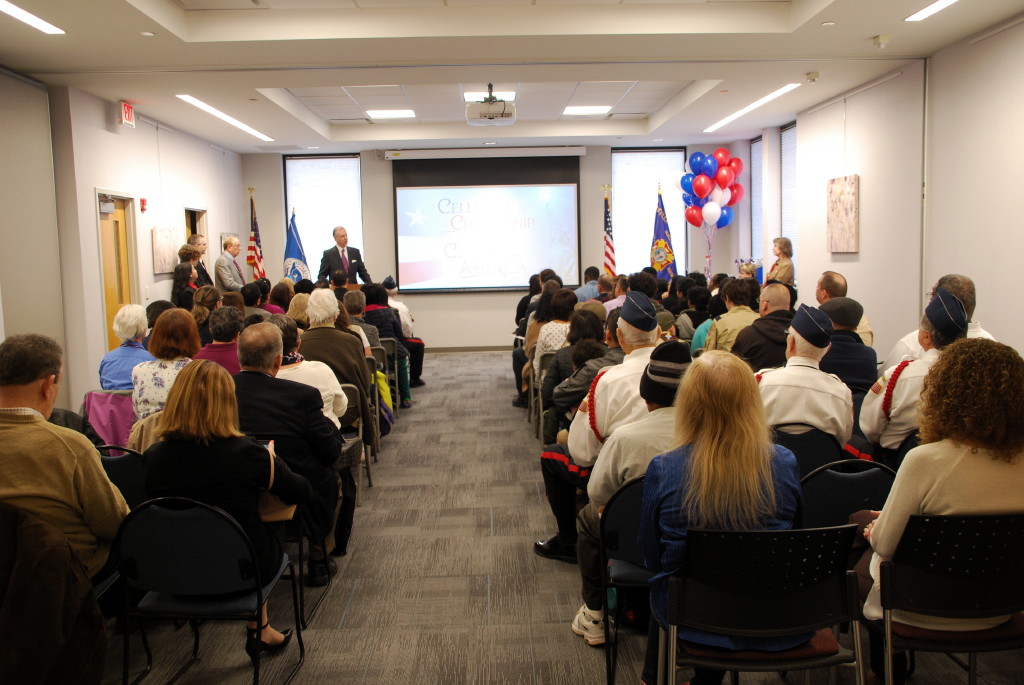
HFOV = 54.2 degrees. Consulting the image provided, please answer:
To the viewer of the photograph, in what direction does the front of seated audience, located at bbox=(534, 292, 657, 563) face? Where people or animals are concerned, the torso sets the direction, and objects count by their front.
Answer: facing away from the viewer and to the left of the viewer

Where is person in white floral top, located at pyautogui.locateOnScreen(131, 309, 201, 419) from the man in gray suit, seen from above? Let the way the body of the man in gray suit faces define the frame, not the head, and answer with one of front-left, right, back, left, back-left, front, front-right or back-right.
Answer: right

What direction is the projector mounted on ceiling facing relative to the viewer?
away from the camera

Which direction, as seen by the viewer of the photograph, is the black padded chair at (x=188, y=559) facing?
facing away from the viewer and to the right of the viewer

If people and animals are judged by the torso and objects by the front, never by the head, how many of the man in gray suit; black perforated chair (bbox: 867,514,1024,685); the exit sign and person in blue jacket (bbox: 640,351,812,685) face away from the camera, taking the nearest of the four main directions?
2

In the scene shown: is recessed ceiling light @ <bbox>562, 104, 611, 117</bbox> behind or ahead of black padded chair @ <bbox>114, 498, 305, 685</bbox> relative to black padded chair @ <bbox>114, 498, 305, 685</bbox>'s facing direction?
ahead

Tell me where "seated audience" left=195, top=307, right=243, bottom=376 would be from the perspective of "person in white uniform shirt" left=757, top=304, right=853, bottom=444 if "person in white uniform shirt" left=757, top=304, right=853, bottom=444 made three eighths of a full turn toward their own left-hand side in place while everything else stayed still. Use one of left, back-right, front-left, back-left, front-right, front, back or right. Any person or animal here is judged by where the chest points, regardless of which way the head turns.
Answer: front-right

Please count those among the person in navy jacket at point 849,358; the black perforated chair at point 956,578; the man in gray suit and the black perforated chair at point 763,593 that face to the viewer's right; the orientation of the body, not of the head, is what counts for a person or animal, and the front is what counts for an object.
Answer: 1

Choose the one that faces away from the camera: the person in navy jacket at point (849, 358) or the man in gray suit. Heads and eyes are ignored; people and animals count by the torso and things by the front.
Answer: the person in navy jacket

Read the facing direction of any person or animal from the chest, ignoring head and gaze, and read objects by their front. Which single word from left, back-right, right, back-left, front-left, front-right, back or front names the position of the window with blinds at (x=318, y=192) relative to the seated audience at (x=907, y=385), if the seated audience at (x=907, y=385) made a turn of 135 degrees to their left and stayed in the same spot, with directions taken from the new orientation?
back-right

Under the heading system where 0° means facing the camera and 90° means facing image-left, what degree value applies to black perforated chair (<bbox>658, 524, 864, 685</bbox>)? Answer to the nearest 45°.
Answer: approximately 180°

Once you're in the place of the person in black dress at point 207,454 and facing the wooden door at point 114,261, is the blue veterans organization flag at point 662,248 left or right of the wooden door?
right

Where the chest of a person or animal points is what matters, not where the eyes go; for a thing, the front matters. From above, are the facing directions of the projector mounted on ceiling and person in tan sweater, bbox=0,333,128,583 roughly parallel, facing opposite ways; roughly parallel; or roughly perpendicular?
roughly parallel

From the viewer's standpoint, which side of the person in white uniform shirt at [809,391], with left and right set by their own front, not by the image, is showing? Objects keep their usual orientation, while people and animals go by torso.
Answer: back

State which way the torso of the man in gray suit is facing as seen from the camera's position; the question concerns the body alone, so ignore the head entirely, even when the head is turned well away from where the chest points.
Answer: to the viewer's right

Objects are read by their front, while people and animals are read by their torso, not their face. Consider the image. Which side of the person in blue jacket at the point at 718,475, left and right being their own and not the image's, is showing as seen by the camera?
back

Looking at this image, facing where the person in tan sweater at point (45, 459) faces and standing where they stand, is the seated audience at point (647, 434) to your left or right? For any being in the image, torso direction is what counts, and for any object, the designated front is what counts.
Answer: on your right
